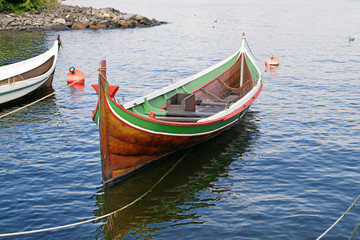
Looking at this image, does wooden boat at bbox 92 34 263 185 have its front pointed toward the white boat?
no
